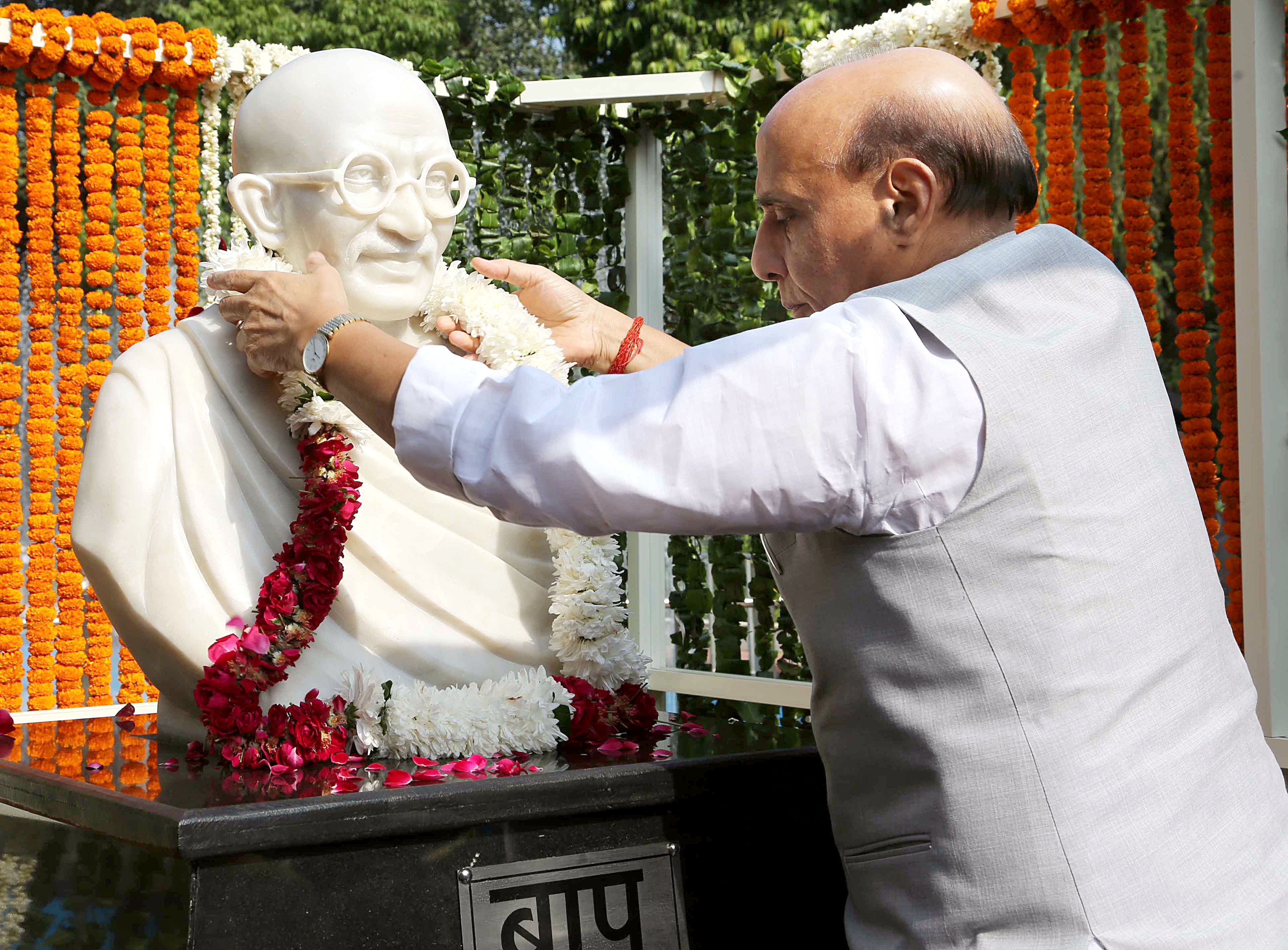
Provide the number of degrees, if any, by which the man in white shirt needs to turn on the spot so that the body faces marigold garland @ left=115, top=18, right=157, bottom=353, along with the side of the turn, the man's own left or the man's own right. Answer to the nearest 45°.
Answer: approximately 45° to the man's own right

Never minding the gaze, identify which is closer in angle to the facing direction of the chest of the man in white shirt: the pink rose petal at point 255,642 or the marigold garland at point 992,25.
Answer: the pink rose petal

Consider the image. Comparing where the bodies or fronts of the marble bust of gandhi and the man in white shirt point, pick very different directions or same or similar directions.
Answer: very different directions

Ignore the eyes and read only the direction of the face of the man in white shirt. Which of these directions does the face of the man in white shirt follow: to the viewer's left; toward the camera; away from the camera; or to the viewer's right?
to the viewer's left

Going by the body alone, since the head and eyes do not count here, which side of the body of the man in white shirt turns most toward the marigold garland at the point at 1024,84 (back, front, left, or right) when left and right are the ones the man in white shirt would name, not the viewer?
right

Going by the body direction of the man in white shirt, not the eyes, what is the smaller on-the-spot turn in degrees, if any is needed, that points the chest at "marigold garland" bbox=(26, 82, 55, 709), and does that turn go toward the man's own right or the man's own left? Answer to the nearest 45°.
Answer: approximately 45° to the man's own right

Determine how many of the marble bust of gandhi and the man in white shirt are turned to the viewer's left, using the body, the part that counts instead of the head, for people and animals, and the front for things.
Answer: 1

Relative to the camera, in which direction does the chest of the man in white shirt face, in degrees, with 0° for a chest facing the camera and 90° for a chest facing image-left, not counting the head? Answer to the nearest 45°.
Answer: approximately 90°

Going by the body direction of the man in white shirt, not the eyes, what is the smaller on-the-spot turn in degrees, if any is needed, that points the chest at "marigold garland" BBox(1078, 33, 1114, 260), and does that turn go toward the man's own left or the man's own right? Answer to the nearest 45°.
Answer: approximately 90° to the man's own right

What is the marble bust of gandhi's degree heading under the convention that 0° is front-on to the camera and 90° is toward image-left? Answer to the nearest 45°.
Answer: approximately 315°
